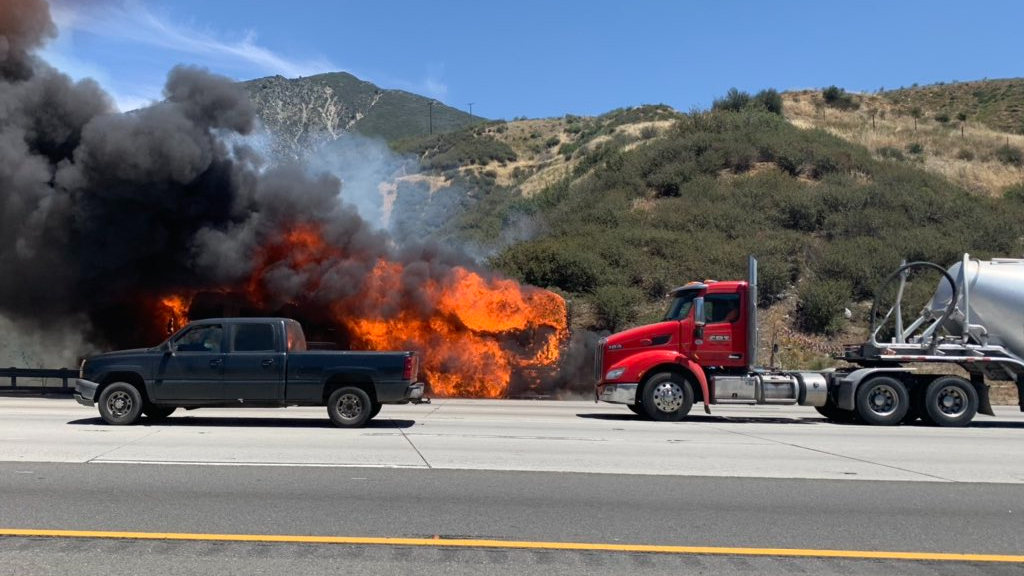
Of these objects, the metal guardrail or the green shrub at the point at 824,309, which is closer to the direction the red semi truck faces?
the metal guardrail

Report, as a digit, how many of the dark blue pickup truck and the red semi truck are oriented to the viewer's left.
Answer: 2

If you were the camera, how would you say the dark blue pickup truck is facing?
facing to the left of the viewer

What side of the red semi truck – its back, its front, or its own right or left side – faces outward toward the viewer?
left

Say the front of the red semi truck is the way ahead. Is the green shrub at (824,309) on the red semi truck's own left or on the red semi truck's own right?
on the red semi truck's own right

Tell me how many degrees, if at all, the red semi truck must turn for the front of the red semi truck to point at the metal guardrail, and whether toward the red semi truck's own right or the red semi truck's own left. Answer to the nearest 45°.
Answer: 0° — it already faces it

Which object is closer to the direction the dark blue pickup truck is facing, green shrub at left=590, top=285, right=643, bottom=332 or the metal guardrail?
the metal guardrail

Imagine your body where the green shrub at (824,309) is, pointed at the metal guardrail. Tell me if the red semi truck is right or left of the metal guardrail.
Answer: left

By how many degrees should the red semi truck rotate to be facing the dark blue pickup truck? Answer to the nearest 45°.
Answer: approximately 45° to its left

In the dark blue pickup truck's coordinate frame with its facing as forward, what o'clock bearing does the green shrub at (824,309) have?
The green shrub is roughly at 5 o'clock from the dark blue pickup truck.

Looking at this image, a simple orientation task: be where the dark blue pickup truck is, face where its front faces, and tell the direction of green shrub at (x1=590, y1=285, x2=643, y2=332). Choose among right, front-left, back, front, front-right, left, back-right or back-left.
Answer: back-right

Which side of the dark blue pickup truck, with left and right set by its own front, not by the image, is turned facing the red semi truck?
back

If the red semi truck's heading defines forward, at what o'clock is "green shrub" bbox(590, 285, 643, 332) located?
The green shrub is roughly at 2 o'clock from the red semi truck.
